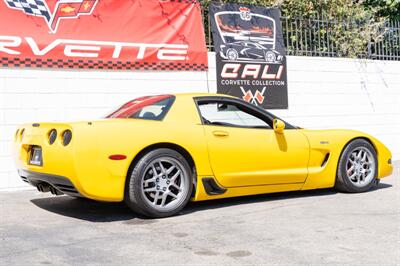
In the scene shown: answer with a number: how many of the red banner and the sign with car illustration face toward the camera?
2

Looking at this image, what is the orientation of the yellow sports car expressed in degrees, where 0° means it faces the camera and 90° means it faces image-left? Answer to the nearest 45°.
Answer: approximately 225°

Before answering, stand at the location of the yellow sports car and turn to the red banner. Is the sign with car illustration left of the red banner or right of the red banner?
right

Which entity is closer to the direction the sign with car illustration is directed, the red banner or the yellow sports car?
the yellow sports car

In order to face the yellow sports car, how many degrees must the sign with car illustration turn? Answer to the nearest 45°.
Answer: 0° — it already faces it

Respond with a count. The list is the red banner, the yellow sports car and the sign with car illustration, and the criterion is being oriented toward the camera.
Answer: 2

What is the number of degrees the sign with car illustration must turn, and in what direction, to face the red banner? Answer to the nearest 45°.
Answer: approximately 45° to its right

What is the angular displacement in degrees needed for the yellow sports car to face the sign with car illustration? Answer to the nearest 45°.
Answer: approximately 45° to its left

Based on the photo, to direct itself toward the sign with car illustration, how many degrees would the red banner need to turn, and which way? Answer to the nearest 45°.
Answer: approximately 135° to its left
